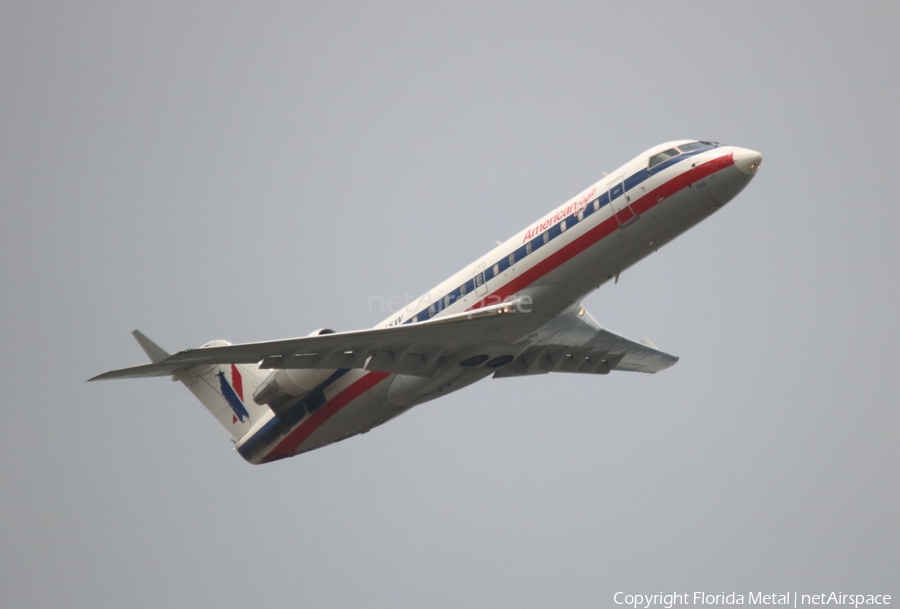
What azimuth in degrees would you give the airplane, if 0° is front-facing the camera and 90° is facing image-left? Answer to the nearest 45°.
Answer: approximately 315°
